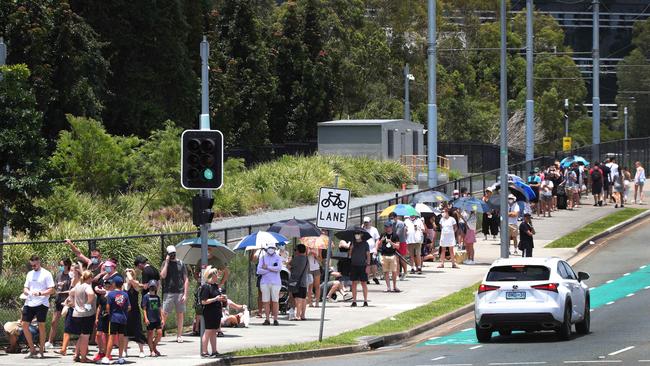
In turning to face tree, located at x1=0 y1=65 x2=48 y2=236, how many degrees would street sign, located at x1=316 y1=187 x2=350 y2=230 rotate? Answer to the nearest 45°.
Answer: approximately 90° to its right

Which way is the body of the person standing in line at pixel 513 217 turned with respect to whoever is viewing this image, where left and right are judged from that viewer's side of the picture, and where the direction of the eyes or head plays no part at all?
facing the viewer and to the left of the viewer

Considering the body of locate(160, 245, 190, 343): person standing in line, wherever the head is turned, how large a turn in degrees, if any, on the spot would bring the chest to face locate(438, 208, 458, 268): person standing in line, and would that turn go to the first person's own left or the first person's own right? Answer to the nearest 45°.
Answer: approximately 135° to the first person's own left

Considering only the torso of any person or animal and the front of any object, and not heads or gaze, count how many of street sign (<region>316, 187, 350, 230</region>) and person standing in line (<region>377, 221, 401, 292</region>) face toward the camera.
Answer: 2

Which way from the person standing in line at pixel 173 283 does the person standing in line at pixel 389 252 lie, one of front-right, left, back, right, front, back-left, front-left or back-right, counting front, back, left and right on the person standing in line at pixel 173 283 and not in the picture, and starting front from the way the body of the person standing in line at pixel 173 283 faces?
back-left

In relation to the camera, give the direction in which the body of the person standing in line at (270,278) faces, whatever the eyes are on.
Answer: toward the camera

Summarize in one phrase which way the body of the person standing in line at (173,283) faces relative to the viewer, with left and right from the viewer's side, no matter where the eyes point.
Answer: facing the viewer

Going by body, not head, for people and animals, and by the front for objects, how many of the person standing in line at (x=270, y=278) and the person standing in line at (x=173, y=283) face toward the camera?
2

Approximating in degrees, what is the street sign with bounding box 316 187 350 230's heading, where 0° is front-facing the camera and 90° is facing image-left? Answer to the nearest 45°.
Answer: approximately 0°

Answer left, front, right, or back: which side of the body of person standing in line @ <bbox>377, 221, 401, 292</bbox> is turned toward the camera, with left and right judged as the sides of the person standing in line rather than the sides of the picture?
front

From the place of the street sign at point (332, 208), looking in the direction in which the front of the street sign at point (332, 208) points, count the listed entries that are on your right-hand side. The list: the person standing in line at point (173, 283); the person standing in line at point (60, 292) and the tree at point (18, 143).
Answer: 3

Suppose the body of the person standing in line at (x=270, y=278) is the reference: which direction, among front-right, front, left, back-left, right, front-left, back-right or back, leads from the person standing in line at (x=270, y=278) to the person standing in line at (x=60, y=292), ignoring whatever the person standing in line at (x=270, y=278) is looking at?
front-right

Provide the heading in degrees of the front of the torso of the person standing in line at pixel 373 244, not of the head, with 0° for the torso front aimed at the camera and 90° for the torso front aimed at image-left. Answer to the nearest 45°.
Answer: approximately 45°

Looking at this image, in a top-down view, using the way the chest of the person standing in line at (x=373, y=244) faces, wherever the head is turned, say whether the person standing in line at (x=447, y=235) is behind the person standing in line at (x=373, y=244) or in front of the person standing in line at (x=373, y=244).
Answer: behind
